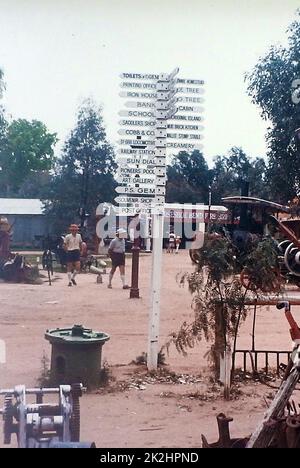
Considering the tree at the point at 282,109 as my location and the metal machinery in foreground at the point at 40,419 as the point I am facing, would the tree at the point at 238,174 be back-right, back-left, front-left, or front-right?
back-right

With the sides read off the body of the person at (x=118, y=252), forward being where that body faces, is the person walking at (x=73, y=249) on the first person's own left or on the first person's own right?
on the first person's own right

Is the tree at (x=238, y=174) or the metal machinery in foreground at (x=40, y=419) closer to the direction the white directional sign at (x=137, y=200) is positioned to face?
the metal machinery in foreground

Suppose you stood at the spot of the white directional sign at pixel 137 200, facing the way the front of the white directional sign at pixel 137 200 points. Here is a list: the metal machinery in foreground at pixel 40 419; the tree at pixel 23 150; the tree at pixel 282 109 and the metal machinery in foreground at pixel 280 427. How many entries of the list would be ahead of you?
2

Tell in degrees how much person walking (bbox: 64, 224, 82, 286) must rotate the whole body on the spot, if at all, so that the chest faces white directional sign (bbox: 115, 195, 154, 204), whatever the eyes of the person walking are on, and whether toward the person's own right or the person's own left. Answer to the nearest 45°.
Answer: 0° — they already face it

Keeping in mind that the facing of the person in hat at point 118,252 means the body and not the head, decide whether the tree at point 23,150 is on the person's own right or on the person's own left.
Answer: on the person's own right

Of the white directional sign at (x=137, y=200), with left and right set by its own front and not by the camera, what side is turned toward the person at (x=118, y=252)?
back

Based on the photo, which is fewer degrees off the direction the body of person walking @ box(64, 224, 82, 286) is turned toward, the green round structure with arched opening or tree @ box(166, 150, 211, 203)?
the green round structure with arched opening

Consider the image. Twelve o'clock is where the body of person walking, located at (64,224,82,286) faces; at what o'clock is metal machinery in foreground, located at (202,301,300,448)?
The metal machinery in foreground is roughly at 12 o'clock from the person walking.

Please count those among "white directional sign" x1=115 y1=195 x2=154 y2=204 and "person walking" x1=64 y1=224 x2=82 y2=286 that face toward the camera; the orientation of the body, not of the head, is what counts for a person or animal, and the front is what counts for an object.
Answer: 2
